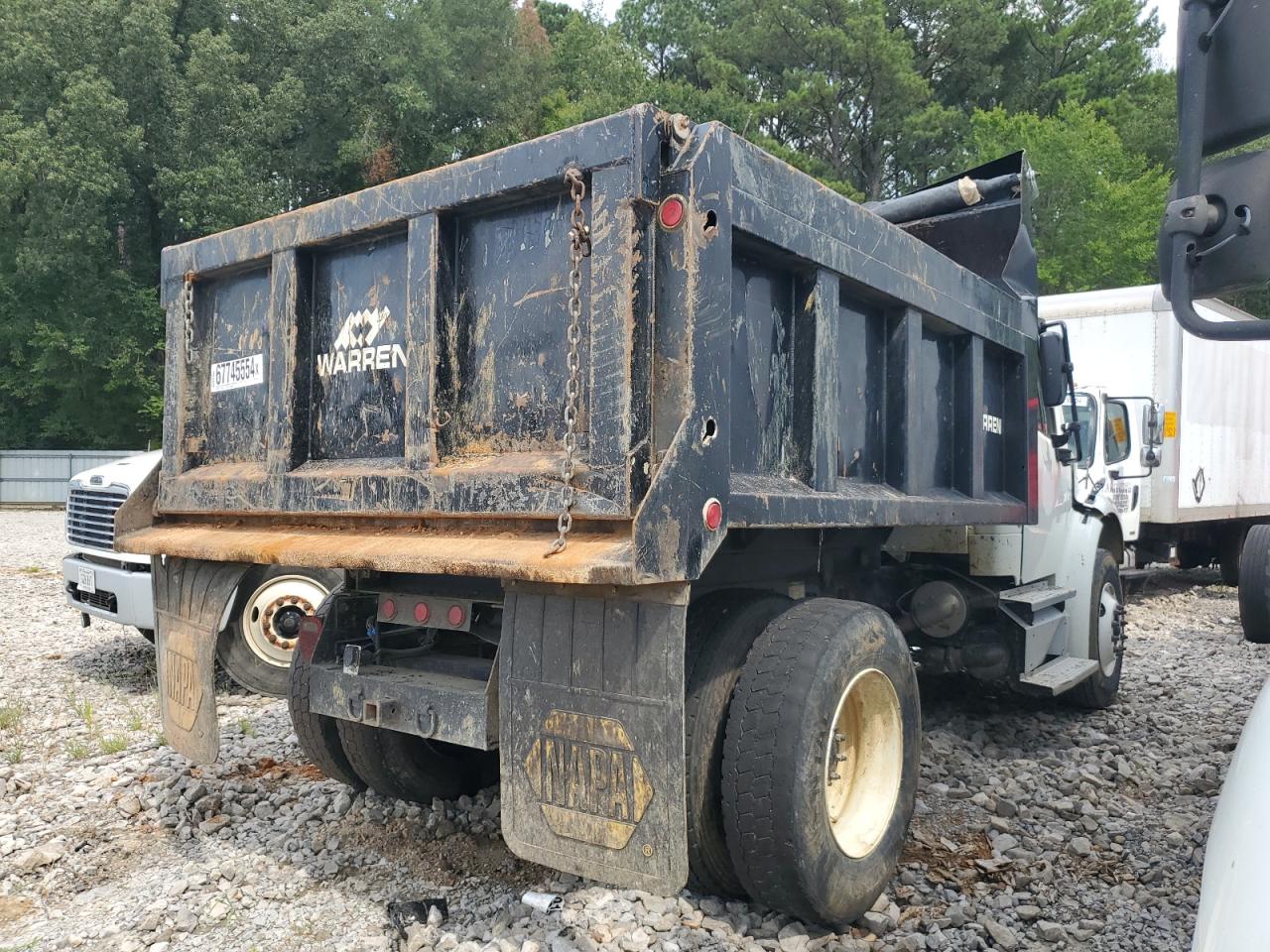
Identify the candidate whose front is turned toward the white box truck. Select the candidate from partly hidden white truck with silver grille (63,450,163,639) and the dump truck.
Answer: the dump truck

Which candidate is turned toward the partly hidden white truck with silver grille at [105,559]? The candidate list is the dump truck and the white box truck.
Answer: the white box truck

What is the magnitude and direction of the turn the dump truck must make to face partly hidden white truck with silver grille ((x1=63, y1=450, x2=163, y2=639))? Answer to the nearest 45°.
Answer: approximately 90° to its left

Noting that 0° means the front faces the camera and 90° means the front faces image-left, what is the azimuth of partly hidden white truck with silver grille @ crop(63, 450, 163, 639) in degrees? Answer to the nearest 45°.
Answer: approximately 45°

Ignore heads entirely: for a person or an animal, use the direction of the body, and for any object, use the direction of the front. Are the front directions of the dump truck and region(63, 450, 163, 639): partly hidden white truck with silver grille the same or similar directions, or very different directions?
very different directions

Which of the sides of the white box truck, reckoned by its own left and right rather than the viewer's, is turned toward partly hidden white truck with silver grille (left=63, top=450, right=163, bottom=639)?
front

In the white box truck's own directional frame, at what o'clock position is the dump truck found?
The dump truck is roughly at 11 o'clock from the white box truck.

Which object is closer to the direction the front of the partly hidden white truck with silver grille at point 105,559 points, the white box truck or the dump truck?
the dump truck

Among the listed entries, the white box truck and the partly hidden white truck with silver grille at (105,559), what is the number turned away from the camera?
0

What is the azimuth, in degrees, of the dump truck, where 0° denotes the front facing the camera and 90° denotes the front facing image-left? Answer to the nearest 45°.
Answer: approximately 225°
